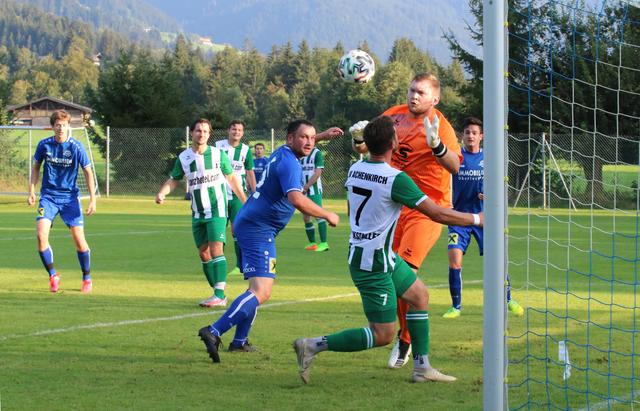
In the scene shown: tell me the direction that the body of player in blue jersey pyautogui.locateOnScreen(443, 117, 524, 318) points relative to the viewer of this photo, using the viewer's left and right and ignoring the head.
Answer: facing the viewer

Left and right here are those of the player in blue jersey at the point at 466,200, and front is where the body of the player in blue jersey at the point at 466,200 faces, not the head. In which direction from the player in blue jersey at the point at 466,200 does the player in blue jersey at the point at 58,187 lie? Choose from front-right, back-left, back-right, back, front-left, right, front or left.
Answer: right

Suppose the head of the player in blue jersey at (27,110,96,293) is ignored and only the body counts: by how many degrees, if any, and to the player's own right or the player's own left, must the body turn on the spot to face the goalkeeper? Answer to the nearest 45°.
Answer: approximately 45° to the player's own left

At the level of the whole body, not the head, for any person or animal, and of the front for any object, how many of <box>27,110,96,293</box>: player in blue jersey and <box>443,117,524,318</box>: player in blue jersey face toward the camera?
2

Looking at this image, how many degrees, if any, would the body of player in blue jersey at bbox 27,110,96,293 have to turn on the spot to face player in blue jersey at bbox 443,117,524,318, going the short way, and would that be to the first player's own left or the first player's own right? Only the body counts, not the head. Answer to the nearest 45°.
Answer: approximately 45° to the first player's own left

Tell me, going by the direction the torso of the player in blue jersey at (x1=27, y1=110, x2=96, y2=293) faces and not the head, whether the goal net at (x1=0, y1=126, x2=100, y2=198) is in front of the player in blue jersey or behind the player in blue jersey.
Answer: behind
